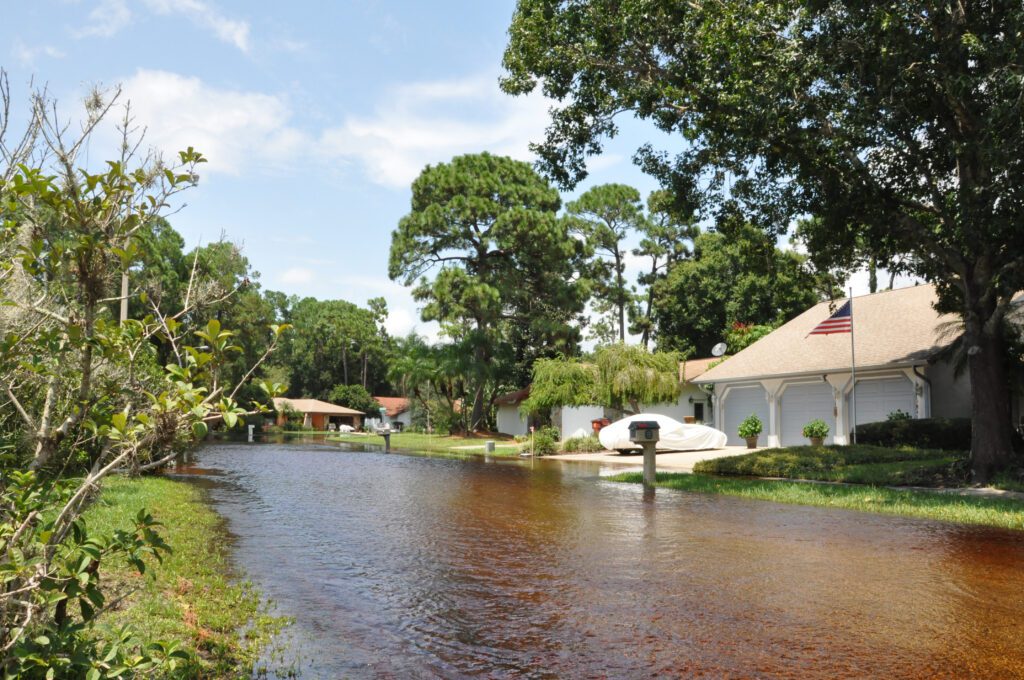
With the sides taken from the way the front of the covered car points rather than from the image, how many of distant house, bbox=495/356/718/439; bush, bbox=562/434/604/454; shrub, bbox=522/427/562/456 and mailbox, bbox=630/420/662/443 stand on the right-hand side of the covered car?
1

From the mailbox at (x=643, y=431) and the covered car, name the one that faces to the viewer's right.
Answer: the covered car

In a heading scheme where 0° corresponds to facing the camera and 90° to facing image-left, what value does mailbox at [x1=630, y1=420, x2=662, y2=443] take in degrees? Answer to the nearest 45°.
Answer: approximately 45°

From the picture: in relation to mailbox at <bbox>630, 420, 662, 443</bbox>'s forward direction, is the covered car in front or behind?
behind

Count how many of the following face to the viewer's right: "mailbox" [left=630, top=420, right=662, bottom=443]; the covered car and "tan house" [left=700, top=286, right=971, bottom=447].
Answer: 1

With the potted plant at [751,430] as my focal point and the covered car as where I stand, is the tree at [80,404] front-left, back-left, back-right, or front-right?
back-right

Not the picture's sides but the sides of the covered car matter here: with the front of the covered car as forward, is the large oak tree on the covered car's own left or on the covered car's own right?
on the covered car's own right

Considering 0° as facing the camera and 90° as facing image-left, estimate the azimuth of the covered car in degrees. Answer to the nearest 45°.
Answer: approximately 270°

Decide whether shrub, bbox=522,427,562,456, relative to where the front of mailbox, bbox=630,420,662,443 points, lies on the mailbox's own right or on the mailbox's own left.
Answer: on the mailbox's own right

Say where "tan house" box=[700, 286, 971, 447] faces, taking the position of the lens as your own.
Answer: facing the viewer and to the left of the viewer

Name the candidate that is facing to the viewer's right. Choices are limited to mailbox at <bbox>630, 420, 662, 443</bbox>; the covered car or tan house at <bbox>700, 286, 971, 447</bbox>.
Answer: the covered car

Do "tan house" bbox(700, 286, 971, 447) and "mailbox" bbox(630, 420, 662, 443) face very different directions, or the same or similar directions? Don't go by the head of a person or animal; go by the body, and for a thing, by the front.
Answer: same or similar directions

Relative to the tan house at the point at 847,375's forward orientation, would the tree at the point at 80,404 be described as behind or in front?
in front
